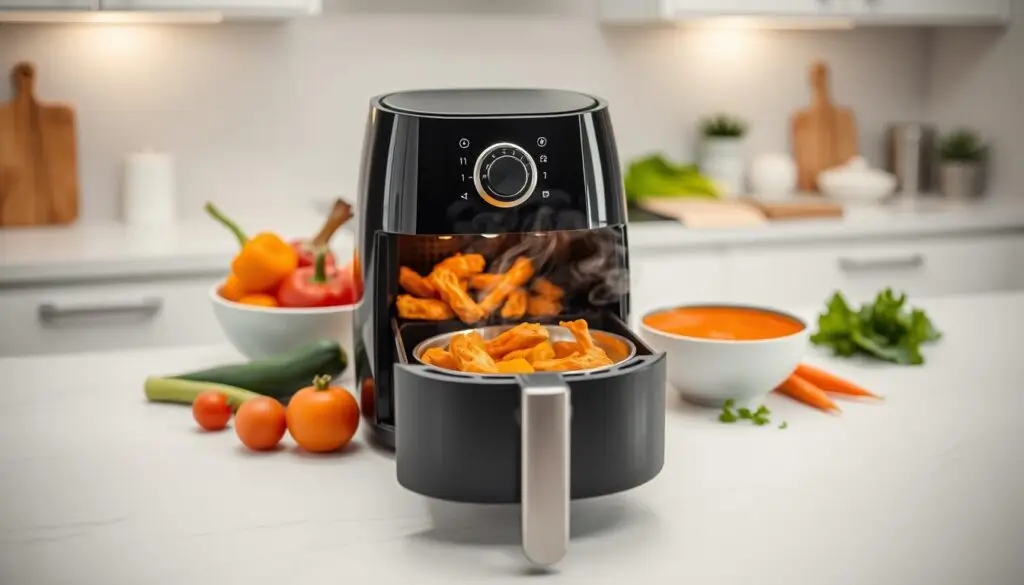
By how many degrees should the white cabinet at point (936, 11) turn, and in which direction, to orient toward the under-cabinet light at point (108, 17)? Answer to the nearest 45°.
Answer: approximately 45° to its right

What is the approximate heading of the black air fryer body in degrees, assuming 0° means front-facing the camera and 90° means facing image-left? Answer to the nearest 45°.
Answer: approximately 0°
